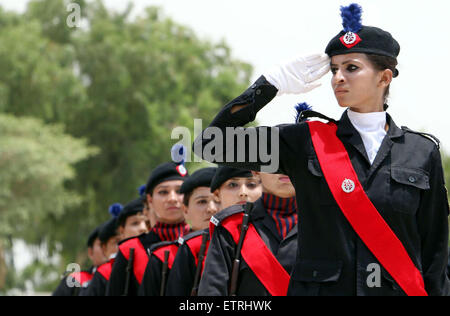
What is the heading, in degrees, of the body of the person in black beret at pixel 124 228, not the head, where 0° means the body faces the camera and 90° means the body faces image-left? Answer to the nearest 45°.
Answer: approximately 315°

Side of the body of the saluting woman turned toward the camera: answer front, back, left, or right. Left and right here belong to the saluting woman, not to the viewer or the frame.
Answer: front

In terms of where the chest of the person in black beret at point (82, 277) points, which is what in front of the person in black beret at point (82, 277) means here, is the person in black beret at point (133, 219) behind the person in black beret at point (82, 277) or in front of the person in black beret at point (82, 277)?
in front

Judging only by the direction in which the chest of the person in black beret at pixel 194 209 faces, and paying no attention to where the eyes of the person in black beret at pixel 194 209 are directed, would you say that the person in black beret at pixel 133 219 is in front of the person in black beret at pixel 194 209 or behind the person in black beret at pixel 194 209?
behind
